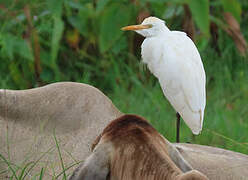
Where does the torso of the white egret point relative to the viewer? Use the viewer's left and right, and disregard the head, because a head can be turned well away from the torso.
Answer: facing to the left of the viewer
